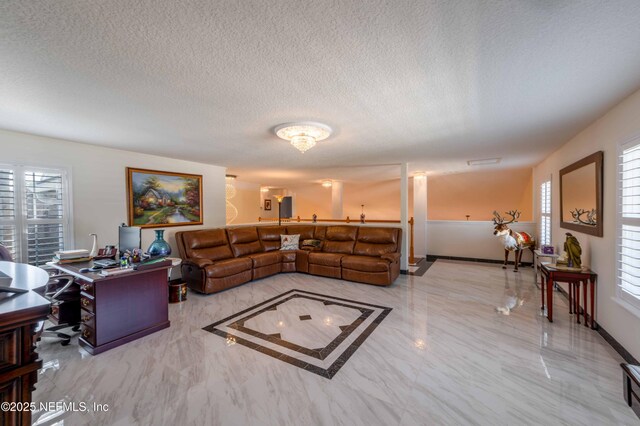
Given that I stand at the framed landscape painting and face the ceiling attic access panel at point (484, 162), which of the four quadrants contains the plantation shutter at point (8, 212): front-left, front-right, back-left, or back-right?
back-right

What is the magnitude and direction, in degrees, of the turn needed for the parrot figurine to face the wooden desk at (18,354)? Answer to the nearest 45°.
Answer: approximately 90° to its left

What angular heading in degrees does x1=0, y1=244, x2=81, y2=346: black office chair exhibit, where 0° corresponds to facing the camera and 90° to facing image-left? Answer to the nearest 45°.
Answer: approximately 270°

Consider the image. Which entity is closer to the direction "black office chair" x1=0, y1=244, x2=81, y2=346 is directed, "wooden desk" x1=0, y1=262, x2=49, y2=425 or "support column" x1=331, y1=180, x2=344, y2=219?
the support column

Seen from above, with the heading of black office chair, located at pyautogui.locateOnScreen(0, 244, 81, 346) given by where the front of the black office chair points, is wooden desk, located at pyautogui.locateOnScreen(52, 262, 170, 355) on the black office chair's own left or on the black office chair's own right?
on the black office chair's own right

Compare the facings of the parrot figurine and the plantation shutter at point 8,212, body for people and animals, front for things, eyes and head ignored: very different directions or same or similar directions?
very different directions

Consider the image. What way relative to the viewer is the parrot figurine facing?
to the viewer's left

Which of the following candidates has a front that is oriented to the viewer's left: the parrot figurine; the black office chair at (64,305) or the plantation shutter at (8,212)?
the parrot figurine
